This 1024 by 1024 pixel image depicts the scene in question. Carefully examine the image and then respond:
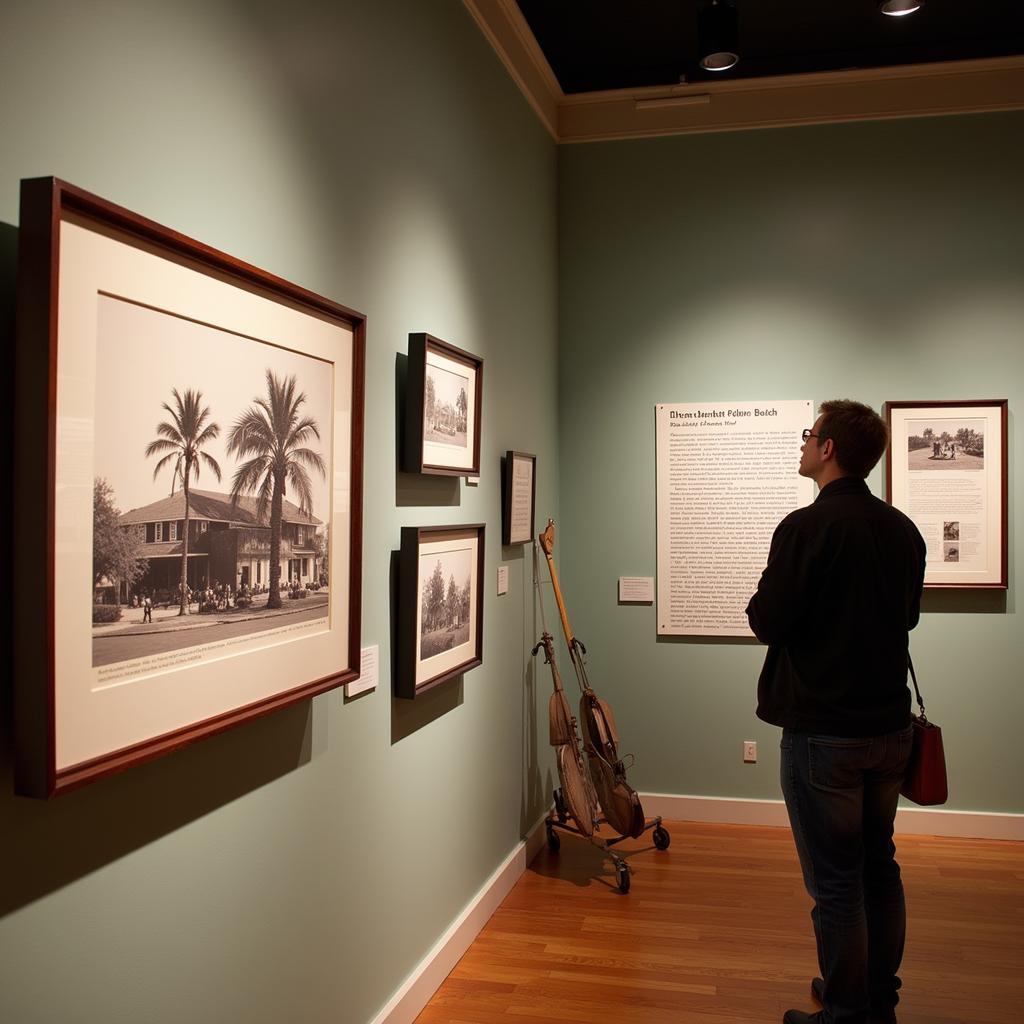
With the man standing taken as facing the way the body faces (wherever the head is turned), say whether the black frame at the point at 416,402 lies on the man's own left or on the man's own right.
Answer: on the man's own left

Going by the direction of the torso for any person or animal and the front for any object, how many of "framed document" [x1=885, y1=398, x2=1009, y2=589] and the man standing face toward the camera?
1

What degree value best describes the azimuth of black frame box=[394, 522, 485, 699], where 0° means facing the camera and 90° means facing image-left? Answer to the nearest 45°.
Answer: approximately 315°

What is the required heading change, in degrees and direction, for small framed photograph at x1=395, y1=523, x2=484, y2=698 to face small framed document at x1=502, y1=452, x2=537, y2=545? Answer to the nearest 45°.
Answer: approximately 135° to its left

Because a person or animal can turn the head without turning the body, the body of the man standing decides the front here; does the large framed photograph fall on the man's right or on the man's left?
on the man's left

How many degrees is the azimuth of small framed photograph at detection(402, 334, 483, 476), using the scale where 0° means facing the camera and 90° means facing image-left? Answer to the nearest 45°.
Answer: approximately 315°

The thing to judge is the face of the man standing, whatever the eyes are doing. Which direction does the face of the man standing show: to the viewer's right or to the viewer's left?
to the viewer's left
